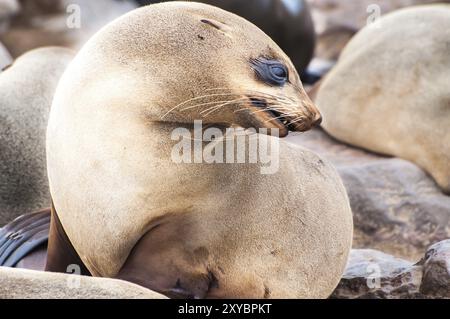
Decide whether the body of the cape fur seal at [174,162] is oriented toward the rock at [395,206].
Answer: no

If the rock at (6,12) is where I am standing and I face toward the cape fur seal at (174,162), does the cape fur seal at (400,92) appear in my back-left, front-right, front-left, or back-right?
front-left

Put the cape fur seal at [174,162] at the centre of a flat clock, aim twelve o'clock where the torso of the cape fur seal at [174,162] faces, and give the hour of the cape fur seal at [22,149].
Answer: the cape fur seal at [22,149] is roughly at 2 o'clock from the cape fur seal at [174,162].

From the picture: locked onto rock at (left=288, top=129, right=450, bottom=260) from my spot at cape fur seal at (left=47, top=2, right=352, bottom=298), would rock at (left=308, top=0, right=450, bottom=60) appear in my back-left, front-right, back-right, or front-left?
front-left

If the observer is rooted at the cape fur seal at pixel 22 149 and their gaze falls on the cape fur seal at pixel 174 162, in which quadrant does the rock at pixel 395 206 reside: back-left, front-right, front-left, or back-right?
front-left

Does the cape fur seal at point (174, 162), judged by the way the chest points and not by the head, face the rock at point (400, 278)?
no

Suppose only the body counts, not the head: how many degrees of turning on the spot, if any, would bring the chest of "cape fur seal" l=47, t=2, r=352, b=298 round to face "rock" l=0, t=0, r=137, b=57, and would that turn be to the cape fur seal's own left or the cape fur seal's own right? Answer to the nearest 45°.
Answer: approximately 90° to the cape fur seal's own right
